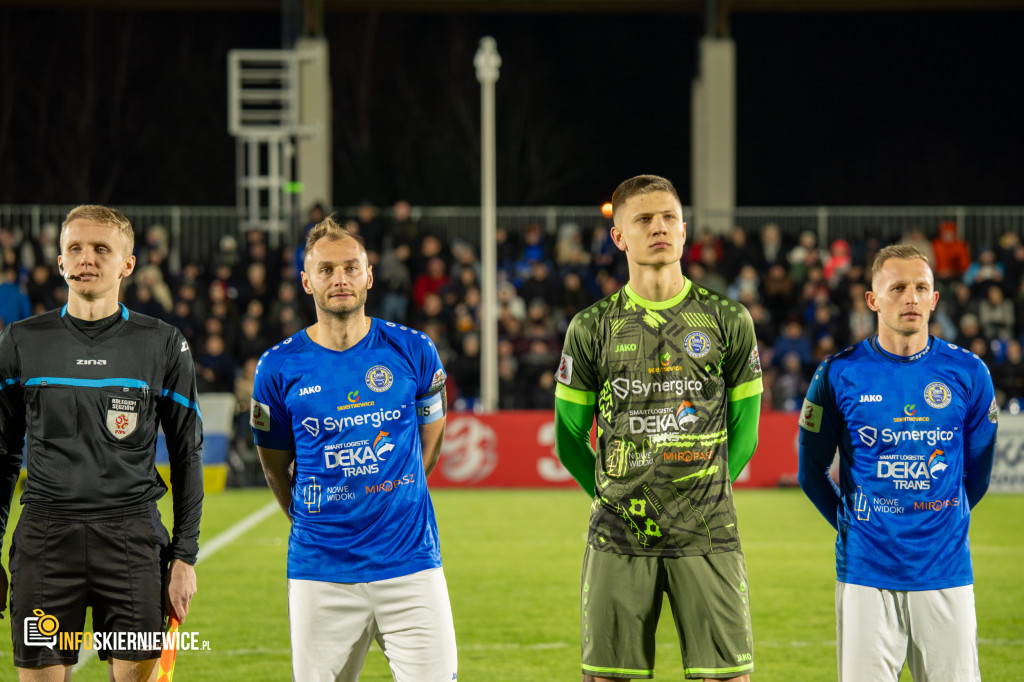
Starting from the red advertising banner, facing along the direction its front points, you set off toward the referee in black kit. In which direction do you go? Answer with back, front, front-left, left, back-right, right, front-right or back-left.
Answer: front

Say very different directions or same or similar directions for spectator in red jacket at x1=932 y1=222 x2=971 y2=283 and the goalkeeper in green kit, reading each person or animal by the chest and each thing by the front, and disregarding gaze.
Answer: same or similar directions

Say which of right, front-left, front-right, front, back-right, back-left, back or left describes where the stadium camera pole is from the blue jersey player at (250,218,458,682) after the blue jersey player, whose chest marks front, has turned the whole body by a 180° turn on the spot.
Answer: front

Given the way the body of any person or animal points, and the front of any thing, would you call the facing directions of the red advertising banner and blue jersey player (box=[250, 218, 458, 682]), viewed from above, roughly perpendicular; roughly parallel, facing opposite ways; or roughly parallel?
roughly parallel

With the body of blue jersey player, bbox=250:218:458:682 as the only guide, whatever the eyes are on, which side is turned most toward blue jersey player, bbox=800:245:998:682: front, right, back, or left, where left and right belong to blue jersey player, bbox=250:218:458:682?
left

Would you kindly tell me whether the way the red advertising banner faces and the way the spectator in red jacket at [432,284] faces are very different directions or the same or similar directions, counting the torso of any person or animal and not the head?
same or similar directions

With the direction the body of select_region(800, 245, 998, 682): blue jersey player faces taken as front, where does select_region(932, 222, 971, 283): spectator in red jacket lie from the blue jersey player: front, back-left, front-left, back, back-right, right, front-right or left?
back

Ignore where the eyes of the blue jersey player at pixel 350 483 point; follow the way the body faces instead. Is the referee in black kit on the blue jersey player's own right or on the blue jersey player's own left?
on the blue jersey player's own right

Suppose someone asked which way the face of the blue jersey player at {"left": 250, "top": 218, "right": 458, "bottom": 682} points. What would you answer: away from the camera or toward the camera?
toward the camera

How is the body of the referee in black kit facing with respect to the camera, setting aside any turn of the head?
toward the camera

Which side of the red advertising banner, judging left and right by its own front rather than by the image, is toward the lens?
front

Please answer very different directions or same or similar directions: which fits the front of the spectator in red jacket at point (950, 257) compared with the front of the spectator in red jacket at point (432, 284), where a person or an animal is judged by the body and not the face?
same or similar directions

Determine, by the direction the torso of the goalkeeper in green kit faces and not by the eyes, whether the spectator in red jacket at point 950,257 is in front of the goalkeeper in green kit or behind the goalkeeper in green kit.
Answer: behind

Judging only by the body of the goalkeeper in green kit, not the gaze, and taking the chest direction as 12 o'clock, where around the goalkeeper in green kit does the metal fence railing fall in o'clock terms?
The metal fence railing is roughly at 6 o'clock from the goalkeeper in green kit.
